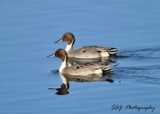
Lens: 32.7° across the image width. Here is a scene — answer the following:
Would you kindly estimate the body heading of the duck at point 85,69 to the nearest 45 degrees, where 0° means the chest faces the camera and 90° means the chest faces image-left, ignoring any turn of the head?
approximately 90°
